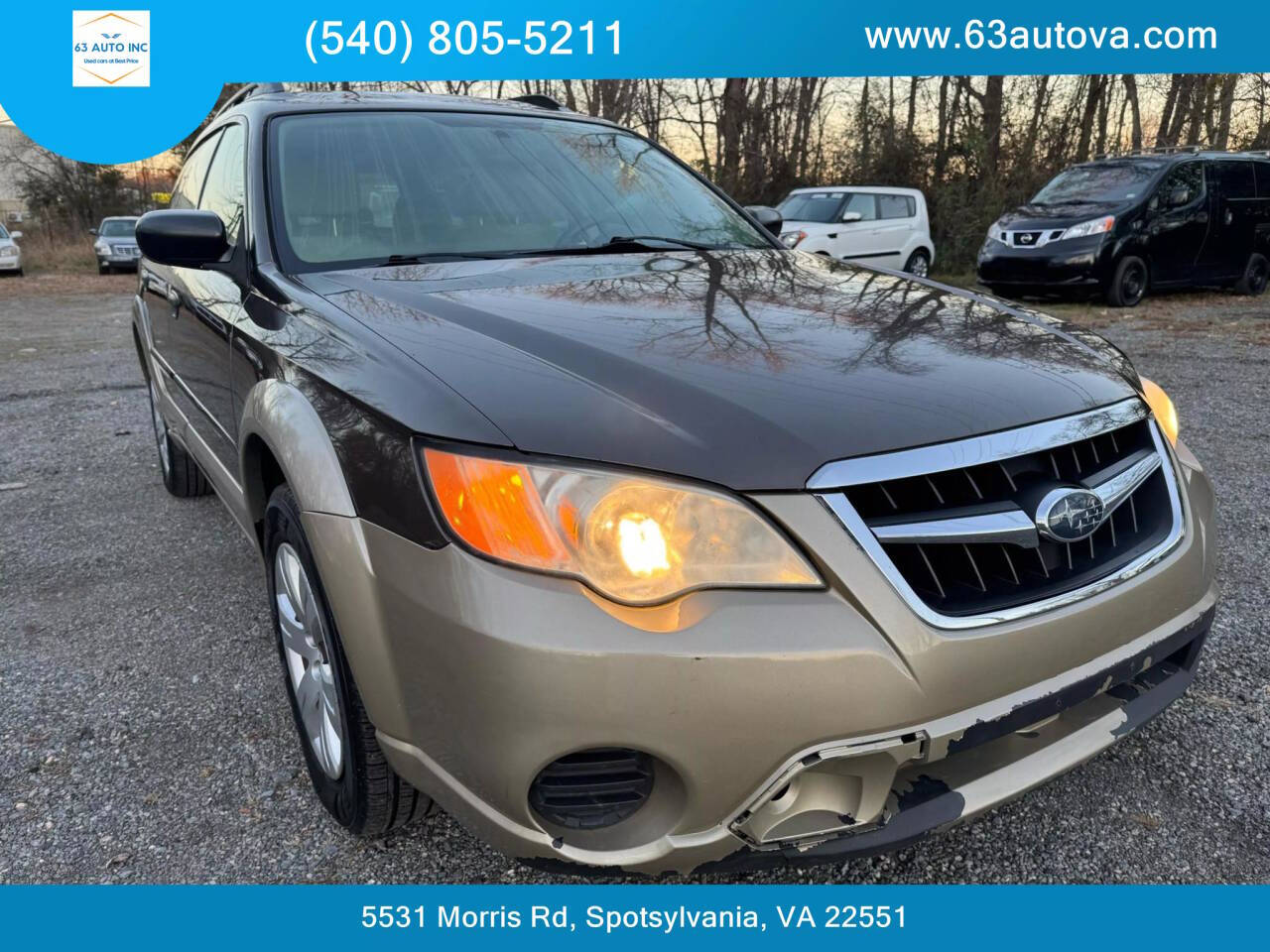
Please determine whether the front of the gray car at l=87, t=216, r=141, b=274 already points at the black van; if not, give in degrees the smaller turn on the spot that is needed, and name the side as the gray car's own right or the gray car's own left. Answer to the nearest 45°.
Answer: approximately 45° to the gray car's own left

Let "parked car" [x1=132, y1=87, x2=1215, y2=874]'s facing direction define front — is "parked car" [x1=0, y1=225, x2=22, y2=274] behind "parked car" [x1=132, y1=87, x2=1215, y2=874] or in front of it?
behind

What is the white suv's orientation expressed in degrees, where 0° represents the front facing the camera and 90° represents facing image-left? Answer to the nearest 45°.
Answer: approximately 45°

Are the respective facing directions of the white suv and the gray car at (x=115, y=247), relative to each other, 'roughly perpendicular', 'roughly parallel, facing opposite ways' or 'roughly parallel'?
roughly perpendicular

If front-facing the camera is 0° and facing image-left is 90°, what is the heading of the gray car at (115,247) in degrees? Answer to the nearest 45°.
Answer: approximately 0°

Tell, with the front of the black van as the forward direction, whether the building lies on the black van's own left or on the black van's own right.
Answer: on the black van's own right

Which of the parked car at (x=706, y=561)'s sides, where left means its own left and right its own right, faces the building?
back

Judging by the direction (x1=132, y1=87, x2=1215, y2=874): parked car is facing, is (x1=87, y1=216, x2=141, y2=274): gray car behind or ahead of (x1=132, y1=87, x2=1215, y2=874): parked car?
behind
